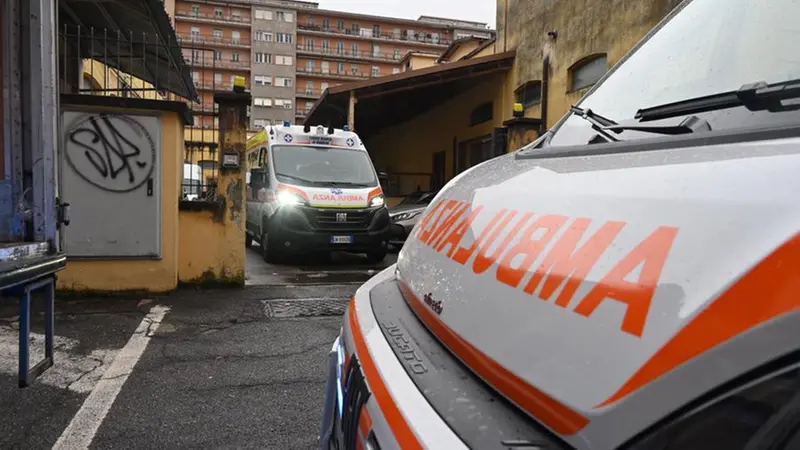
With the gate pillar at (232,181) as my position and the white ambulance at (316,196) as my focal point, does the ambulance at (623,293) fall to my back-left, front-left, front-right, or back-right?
back-right

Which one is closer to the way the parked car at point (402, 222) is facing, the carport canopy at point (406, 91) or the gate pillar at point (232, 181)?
the gate pillar

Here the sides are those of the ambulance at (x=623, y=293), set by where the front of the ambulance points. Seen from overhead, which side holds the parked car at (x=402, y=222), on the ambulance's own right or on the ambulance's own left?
on the ambulance's own right

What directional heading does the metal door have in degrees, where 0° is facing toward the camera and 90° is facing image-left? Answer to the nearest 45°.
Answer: approximately 0°

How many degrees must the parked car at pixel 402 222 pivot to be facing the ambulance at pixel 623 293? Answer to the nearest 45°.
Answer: approximately 45° to its left

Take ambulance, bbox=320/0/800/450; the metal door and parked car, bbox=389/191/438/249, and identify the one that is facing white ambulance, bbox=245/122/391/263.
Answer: the parked car

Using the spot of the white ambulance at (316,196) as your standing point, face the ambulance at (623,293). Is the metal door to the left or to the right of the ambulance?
right

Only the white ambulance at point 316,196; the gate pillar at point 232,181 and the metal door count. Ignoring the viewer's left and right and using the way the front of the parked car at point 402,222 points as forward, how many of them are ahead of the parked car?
3
